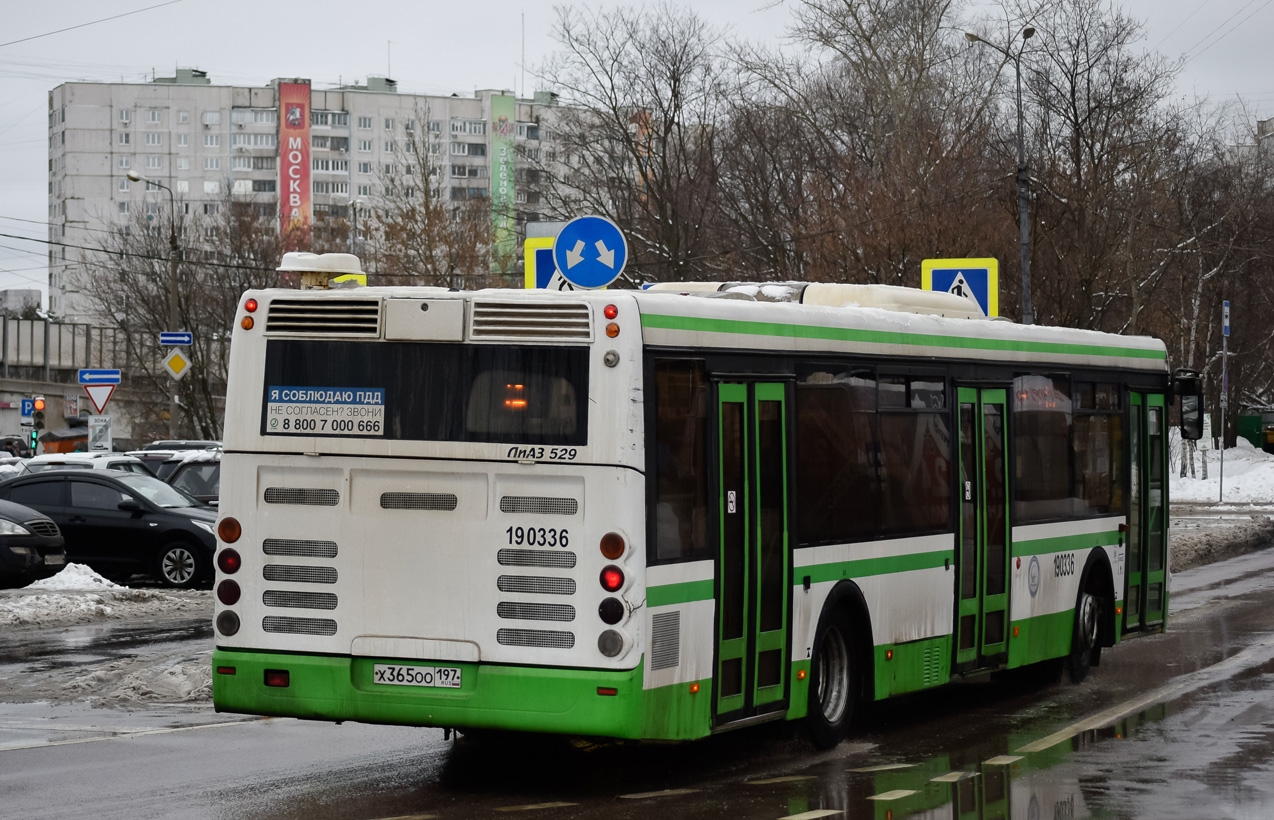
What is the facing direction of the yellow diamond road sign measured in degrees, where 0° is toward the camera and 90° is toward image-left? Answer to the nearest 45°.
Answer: approximately 0°

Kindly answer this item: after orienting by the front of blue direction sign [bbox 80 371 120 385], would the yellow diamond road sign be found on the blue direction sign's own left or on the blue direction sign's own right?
on the blue direction sign's own left

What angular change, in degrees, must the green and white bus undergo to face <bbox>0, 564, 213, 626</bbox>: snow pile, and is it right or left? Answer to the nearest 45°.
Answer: approximately 90° to its left

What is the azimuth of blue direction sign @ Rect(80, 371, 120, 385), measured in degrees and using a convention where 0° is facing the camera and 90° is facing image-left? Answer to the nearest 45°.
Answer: approximately 0°

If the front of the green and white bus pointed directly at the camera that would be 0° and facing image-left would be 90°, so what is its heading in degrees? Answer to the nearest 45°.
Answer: approximately 225°

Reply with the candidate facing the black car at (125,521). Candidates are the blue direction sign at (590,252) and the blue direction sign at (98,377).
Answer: the blue direction sign at (98,377)

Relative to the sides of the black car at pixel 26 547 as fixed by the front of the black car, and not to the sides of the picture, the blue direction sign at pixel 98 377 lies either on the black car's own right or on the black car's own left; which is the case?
on the black car's own left

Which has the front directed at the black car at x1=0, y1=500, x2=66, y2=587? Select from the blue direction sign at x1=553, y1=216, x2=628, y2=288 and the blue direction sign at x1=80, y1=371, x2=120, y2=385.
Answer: the blue direction sign at x1=80, y1=371, x2=120, y2=385

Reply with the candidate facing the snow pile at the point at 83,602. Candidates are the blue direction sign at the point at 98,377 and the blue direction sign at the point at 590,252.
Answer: the blue direction sign at the point at 98,377

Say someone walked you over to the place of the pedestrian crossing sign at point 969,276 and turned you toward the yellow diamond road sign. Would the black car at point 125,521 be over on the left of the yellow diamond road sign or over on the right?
left
